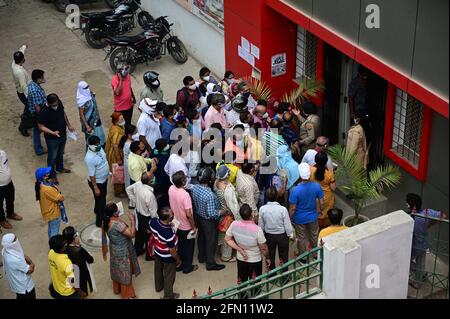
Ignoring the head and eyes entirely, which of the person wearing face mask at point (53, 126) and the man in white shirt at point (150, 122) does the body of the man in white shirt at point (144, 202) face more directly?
the man in white shirt

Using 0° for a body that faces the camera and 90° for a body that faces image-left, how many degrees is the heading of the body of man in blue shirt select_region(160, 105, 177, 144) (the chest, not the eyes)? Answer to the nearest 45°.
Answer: approximately 270°

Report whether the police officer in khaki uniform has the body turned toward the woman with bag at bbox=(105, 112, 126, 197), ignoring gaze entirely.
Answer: yes

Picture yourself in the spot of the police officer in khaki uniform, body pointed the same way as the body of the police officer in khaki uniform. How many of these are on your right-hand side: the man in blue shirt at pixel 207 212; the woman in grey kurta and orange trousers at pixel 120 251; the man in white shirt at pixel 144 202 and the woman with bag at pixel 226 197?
0

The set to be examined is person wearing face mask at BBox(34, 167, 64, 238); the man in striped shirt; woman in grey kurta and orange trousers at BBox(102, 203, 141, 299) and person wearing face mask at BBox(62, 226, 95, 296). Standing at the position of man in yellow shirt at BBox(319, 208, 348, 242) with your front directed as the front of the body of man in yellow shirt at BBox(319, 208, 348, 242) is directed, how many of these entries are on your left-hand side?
4

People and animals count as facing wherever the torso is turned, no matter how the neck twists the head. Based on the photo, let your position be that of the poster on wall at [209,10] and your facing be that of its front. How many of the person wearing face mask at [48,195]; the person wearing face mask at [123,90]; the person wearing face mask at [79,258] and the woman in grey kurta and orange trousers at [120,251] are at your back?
0

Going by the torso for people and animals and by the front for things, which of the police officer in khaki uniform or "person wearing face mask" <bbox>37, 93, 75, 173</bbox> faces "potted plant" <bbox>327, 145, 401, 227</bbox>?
the person wearing face mask

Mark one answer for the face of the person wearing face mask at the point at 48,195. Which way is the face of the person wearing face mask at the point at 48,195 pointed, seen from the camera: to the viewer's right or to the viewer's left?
to the viewer's right

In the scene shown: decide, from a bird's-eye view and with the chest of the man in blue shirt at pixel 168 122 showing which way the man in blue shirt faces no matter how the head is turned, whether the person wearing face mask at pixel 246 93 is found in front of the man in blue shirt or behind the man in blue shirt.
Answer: in front

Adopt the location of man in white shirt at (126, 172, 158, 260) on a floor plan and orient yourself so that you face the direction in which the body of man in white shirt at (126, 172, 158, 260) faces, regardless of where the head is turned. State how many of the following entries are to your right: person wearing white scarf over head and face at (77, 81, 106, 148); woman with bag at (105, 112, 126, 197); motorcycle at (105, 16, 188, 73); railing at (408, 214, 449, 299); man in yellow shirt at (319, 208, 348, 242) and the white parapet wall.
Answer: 3

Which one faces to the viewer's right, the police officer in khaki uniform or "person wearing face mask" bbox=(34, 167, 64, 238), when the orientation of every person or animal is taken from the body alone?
the person wearing face mask

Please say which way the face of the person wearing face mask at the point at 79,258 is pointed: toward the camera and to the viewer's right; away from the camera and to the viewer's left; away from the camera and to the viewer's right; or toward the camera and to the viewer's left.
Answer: away from the camera and to the viewer's right

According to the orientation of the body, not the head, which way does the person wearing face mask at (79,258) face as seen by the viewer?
to the viewer's right

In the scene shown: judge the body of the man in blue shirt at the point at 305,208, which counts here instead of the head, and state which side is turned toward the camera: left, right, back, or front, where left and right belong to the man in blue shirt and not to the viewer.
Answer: back

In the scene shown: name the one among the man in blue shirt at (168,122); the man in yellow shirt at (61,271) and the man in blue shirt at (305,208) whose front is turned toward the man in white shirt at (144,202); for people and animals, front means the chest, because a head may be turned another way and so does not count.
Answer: the man in yellow shirt

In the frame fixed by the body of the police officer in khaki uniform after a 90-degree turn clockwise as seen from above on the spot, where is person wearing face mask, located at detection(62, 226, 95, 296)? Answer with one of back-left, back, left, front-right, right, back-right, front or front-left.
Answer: back-left

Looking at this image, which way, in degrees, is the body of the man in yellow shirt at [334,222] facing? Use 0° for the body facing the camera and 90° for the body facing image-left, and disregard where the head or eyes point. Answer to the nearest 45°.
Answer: approximately 180°

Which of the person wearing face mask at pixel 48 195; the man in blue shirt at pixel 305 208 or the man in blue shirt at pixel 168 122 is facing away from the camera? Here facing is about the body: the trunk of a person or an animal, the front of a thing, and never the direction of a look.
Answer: the man in blue shirt at pixel 305 208

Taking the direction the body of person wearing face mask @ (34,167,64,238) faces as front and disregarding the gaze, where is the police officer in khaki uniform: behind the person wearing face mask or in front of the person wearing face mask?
in front

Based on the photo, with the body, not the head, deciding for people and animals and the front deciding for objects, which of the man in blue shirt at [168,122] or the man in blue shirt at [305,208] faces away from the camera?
the man in blue shirt at [305,208]

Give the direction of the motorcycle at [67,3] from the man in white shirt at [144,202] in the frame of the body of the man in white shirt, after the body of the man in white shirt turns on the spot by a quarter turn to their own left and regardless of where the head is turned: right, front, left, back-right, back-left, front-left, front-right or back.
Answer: front-right

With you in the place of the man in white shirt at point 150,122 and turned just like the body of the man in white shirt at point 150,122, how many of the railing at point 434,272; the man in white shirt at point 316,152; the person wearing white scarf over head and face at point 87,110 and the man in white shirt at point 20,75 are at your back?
2
